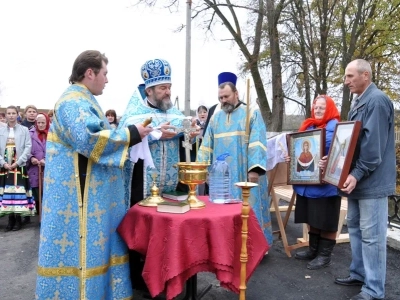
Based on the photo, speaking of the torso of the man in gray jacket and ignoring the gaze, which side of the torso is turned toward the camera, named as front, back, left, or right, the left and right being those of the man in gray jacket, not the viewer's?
left

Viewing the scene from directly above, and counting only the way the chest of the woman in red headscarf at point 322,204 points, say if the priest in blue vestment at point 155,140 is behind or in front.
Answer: in front

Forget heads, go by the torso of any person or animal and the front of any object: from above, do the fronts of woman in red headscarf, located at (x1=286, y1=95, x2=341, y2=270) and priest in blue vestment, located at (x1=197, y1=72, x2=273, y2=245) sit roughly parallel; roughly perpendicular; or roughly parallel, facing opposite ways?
roughly parallel

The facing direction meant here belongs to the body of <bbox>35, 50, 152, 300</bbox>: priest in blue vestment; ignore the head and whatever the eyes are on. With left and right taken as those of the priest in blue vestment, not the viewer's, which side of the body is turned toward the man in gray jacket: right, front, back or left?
front

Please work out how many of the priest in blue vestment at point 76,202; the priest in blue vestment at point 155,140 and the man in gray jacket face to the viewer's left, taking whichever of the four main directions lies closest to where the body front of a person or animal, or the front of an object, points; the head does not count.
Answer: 1

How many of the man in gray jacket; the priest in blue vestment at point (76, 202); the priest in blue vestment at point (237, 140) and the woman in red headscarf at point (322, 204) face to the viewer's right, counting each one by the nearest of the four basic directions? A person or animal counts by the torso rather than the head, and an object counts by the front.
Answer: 1

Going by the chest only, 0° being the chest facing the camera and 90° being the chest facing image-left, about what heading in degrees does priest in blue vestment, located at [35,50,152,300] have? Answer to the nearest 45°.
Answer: approximately 270°

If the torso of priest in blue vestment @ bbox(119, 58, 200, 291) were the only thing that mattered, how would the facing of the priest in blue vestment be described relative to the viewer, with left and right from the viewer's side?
facing the viewer and to the right of the viewer

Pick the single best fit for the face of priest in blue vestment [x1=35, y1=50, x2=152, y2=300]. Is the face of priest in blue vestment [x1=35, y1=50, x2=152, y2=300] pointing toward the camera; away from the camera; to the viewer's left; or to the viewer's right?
to the viewer's right

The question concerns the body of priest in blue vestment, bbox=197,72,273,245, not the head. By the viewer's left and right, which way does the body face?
facing the viewer and to the left of the viewer

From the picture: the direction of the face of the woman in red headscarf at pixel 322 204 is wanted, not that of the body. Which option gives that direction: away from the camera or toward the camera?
toward the camera

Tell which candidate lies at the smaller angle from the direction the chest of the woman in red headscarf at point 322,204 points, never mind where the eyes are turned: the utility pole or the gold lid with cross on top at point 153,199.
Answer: the gold lid with cross on top

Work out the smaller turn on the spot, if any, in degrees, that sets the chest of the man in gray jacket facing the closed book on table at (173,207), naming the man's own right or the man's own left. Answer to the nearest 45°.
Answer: approximately 45° to the man's own left
